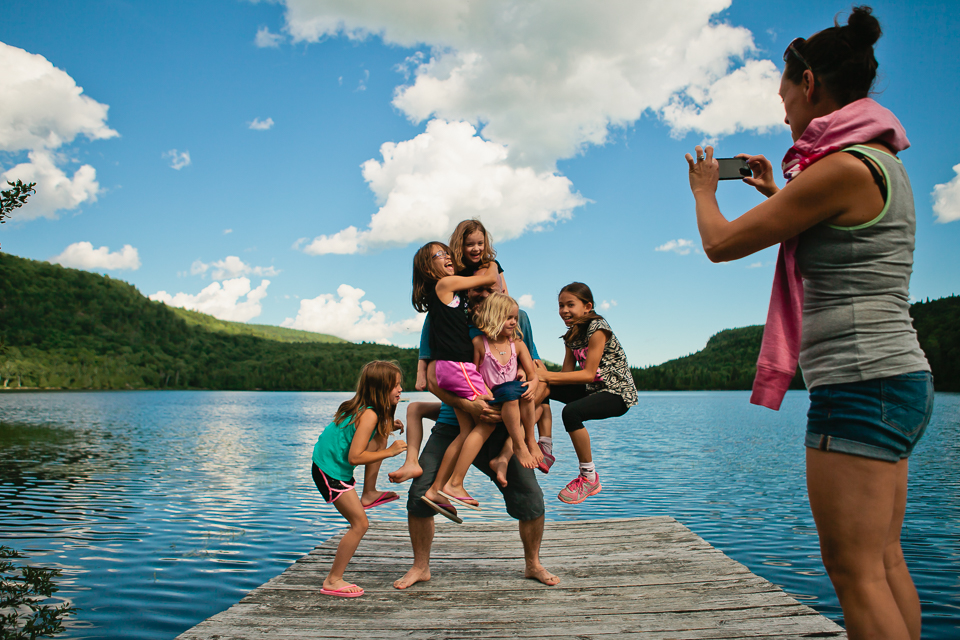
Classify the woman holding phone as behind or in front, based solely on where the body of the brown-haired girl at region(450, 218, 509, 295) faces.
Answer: in front

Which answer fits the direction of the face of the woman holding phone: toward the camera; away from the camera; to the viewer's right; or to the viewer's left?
to the viewer's left

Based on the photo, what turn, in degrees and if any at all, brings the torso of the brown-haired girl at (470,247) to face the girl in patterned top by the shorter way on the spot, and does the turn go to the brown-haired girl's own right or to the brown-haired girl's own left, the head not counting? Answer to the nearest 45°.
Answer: approximately 135° to the brown-haired girl's own left

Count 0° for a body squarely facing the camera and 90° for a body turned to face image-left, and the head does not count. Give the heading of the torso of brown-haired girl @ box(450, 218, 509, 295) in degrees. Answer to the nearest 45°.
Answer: approximately 0°
